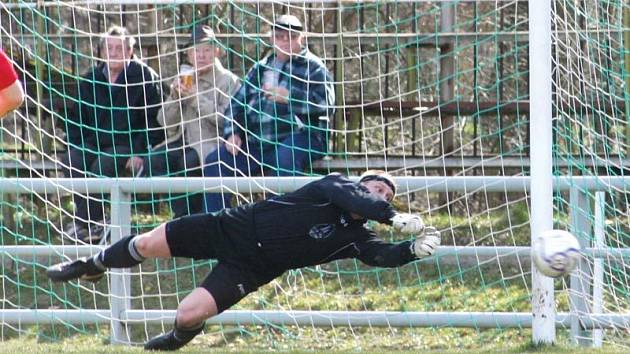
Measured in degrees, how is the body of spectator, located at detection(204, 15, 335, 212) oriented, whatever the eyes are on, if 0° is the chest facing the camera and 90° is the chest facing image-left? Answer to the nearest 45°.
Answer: approximately 45°

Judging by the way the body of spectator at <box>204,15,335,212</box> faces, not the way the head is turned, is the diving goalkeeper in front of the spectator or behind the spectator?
in front

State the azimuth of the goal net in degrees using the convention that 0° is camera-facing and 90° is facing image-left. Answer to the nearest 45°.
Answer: approximately 0°

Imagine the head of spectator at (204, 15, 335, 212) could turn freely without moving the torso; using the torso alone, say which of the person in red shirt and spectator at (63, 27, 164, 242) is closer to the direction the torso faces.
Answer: the person in red shirt

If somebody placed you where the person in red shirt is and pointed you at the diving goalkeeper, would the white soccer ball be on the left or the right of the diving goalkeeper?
right
